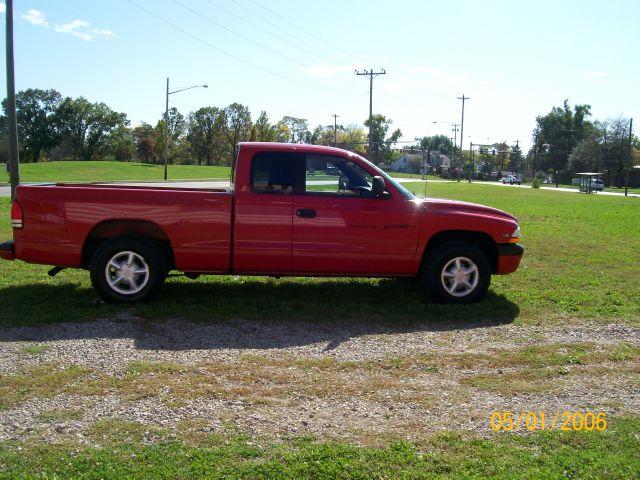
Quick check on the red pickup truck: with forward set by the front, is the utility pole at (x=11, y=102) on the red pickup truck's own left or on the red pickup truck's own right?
on the red pickup truck's own left

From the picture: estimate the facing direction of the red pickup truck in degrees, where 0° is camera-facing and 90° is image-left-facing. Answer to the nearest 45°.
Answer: approximately 270°
